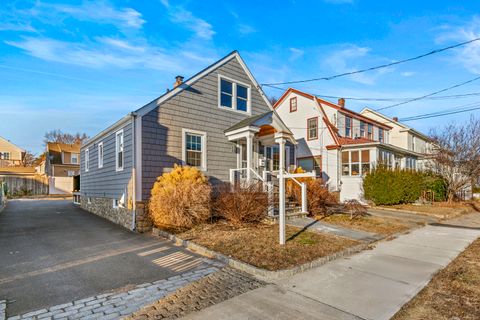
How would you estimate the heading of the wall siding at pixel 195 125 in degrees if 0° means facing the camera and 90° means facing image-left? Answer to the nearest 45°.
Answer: approximately 315°

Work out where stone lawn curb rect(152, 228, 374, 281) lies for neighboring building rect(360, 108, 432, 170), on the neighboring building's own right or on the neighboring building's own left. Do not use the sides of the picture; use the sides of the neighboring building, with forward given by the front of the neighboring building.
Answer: on the neighboring building's own right

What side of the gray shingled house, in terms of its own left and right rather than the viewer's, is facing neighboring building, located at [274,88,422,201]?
left

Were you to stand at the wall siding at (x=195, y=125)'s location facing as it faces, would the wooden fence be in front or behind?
behind

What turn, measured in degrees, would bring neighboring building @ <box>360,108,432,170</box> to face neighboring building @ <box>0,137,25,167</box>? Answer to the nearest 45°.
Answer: approximately 135° to its right

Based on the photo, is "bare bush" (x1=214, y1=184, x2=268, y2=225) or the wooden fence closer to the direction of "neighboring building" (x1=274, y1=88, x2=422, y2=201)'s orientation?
the bare bush
